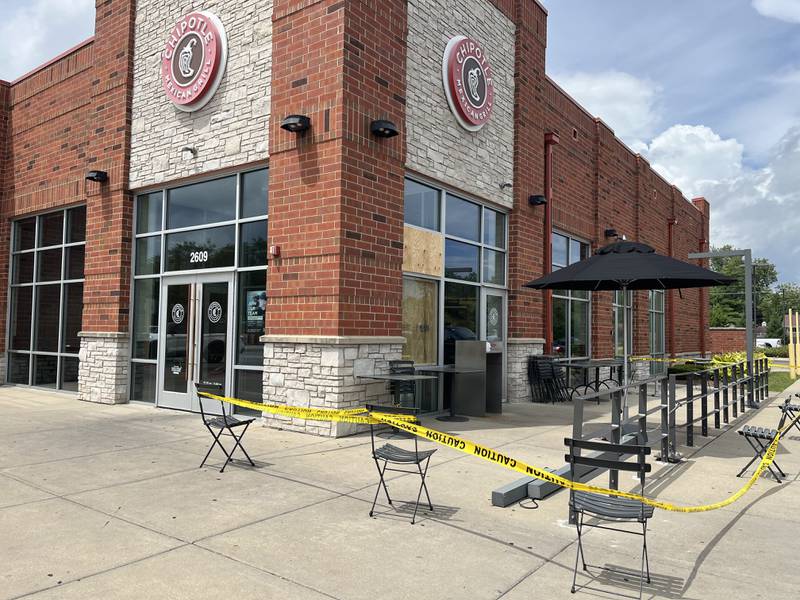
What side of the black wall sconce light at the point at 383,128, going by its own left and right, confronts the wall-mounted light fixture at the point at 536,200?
left

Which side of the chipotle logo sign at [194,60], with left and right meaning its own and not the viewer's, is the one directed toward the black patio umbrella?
left

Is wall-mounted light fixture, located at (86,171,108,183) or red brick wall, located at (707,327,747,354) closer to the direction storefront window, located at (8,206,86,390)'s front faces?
the wall-mounted light fixture

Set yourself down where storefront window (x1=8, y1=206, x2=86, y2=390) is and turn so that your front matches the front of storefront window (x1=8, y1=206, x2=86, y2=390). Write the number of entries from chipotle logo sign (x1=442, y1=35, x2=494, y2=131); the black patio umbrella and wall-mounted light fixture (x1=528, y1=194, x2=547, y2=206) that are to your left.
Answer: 3

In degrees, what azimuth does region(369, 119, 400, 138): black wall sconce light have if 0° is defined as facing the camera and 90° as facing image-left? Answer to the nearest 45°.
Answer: approximately 315°

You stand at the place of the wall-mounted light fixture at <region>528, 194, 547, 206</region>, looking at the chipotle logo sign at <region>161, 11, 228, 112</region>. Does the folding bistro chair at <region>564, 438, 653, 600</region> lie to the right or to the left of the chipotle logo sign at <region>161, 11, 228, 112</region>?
left

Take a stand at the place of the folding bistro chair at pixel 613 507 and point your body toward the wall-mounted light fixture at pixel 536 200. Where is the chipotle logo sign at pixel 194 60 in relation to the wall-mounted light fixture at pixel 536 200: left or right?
left

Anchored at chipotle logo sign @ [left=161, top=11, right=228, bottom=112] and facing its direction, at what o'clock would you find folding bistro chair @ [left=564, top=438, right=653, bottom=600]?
The folding bistro chair is roughly at 10 o'clock from the chipotle logo sign.

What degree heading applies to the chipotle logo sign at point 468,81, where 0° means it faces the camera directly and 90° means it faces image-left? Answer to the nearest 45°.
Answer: approximately 315°

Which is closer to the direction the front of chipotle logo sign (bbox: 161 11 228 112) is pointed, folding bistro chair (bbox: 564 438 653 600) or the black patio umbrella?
the folding bistro chair

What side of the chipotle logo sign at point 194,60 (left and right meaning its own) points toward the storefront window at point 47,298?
right

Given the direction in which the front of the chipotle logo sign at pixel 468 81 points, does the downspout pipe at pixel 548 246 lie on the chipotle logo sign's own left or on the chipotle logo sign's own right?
on the chipotle logo sign's own left
